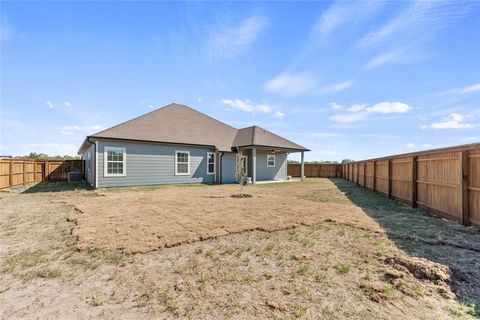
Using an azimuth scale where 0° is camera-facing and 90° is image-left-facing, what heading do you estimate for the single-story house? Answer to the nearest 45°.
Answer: approximately 180°

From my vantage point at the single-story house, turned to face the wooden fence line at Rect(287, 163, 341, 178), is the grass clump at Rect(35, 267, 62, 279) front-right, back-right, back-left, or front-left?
back-right

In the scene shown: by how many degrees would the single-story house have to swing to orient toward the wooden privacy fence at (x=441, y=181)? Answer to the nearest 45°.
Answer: approximately 135° to its right

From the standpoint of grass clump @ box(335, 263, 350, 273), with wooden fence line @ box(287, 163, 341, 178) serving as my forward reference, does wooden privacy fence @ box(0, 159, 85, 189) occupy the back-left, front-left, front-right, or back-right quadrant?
front-left

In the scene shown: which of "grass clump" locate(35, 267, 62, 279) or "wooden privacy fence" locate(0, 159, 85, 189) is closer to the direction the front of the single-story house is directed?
the wooden privacy fence

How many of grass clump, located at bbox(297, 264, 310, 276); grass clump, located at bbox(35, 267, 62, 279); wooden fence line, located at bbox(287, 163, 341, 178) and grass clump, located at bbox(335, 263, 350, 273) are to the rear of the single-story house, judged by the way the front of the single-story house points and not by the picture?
3

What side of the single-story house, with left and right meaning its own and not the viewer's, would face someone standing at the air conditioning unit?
left

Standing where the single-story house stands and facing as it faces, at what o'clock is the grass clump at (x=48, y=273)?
The grass clump is roughly at 6 o'clock from the single-story house.

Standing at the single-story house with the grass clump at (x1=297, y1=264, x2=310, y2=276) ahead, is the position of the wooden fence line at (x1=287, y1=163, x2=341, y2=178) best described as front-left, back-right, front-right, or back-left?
back-left

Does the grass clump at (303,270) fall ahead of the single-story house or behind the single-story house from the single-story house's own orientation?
behind

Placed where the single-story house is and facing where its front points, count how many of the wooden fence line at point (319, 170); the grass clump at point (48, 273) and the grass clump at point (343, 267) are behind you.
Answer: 2

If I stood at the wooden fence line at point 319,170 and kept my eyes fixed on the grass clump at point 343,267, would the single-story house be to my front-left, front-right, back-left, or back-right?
front-right

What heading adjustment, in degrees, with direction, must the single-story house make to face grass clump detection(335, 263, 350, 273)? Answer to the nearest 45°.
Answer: approximately 180°

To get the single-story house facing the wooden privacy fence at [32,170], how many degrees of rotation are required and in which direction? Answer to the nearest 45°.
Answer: approximately 90° to its left
